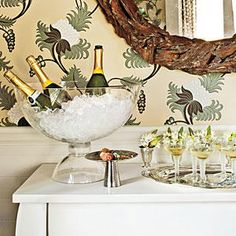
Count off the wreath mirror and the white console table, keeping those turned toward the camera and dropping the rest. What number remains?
2

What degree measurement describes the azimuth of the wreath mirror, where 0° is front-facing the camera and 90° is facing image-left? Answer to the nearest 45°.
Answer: approximately 0°

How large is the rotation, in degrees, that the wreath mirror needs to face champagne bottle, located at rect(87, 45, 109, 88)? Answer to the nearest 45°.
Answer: approximately 90° to its right
